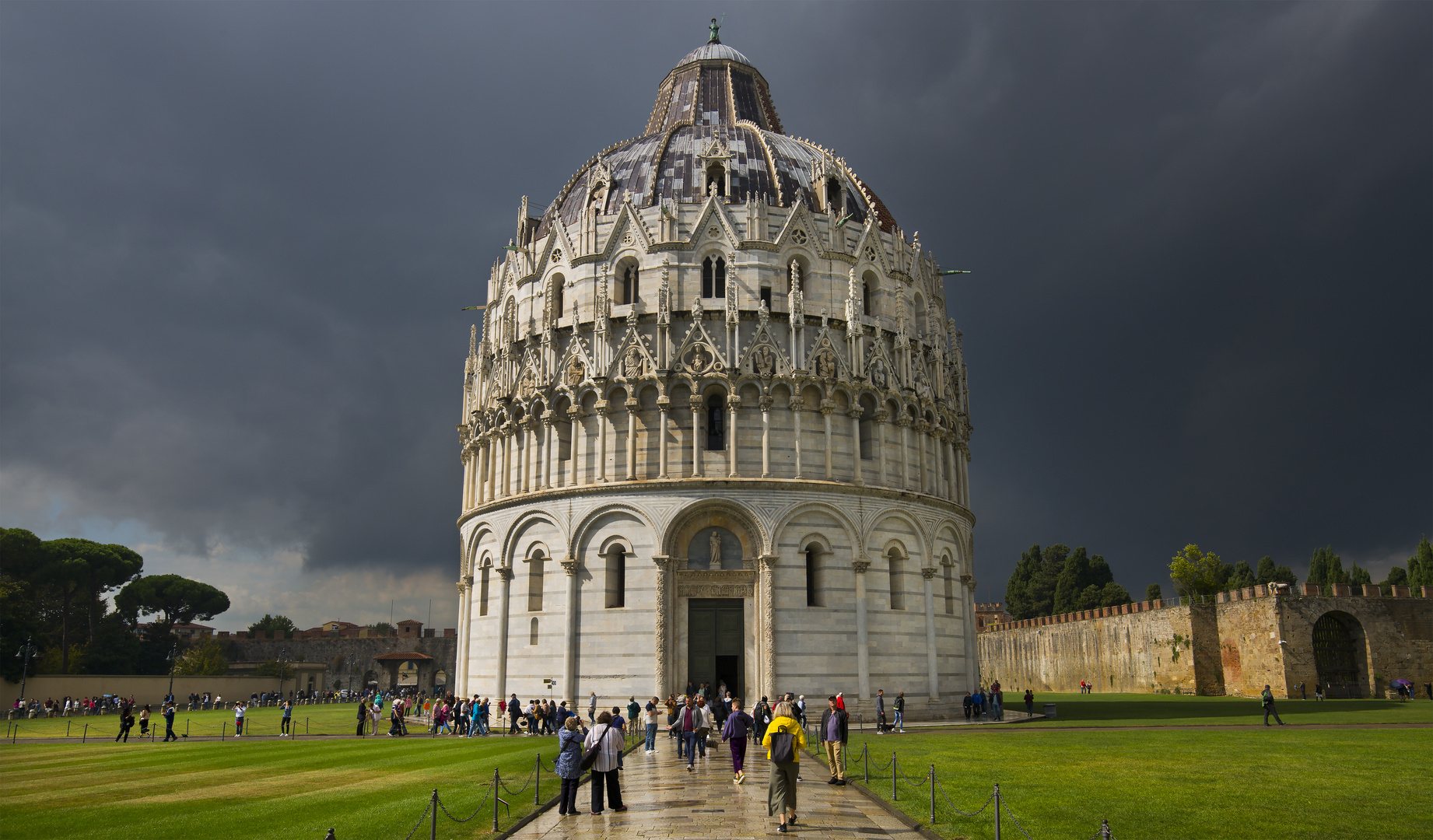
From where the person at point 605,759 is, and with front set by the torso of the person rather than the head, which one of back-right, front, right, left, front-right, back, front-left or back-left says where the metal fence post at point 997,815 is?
back-right

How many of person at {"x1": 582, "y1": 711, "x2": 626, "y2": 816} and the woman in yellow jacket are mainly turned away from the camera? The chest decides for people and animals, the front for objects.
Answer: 2

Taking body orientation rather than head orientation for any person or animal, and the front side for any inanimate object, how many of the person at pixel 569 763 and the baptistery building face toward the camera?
1

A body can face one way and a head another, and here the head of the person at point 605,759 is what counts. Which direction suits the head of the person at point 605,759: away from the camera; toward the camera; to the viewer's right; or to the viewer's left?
away from the camera

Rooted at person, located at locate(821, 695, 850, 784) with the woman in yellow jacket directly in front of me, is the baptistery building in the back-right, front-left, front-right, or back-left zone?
back-right

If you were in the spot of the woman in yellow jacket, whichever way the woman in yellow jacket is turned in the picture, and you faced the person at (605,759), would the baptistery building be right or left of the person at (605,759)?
right

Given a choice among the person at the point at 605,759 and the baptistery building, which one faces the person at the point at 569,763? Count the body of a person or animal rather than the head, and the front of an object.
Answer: the baptistery building

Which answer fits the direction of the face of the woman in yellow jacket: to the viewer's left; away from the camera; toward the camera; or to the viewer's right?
away from the camera

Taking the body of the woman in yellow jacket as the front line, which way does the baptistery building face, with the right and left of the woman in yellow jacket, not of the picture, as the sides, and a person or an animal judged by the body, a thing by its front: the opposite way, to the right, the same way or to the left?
the opposite way

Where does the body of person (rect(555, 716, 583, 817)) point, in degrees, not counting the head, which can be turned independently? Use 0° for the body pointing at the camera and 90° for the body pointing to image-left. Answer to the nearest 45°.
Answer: approximately 180°

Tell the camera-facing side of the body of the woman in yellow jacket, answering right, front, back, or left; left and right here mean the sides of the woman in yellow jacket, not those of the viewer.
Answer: back

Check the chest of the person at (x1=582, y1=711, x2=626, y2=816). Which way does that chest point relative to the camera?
away from the camera

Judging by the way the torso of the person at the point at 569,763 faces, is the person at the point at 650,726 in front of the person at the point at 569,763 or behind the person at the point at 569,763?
in front

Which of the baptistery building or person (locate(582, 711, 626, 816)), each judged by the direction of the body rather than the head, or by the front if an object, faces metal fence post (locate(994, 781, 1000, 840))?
the baptistery building

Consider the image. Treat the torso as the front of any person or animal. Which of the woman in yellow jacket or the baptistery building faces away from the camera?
the woman in yellow jacket

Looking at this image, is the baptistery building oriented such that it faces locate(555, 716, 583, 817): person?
yes
